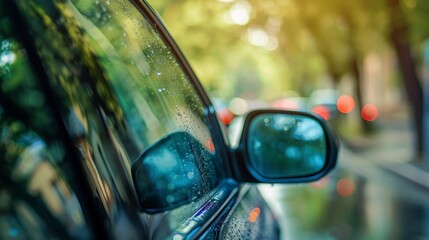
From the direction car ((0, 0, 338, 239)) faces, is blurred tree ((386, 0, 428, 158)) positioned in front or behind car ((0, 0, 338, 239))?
in front

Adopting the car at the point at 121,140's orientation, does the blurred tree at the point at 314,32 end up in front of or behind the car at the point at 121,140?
in front

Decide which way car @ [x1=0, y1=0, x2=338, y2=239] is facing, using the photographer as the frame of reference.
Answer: facing away from the viewer and to the right of the viewer
